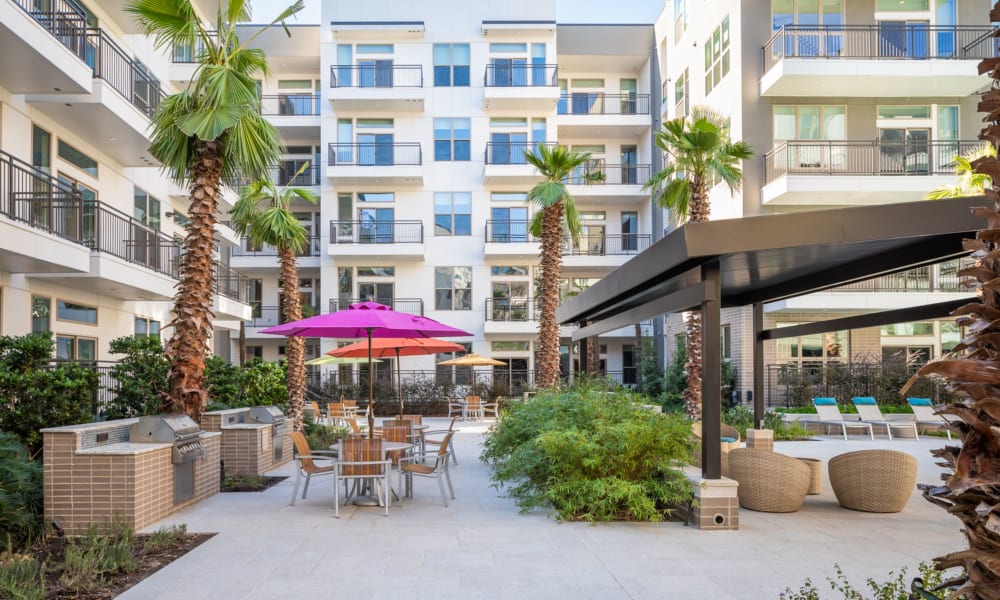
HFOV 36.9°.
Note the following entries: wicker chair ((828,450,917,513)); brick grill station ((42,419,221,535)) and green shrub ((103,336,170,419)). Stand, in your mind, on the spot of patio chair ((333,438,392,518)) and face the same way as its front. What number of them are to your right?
1

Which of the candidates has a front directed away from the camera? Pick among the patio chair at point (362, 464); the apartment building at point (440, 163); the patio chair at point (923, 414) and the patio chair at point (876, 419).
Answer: the patio chair at point (362, 464)

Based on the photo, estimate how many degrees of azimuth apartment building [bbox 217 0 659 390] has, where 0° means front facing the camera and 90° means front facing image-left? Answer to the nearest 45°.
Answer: approximately 0°

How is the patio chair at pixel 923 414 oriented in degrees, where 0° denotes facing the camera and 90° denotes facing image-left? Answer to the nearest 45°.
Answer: approximately 315°

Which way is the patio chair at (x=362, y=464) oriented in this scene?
away from the camera

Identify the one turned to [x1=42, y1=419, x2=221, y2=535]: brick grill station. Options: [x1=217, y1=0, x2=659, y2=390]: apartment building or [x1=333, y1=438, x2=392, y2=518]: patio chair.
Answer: the apartment building

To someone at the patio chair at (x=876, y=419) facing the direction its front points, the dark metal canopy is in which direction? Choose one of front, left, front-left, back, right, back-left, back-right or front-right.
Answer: front-right

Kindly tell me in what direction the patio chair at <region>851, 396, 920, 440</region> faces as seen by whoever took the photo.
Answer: facing the viewer and to the right of the viewer

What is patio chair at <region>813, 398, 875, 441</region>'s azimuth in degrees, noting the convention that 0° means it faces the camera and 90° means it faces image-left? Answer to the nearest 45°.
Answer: approximately 315°

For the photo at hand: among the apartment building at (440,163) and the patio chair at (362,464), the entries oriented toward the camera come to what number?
1
